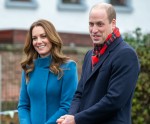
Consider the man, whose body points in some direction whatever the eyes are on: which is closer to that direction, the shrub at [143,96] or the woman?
the woman

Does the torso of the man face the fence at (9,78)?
no

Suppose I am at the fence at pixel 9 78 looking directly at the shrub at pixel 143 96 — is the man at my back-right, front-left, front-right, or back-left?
front-right

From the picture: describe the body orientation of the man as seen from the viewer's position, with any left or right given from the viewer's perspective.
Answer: facing the viewer and to the left of the viewer

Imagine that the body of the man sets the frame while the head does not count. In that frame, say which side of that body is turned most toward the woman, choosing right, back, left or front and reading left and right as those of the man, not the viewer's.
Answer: right

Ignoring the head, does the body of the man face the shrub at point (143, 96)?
no

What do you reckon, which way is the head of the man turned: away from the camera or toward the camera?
toward the camera
